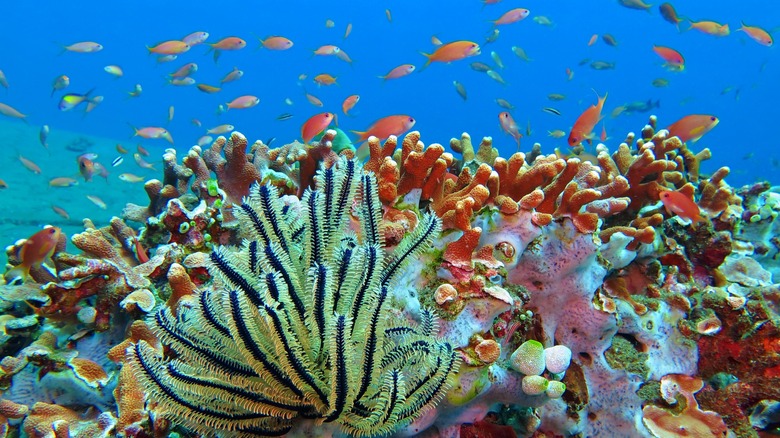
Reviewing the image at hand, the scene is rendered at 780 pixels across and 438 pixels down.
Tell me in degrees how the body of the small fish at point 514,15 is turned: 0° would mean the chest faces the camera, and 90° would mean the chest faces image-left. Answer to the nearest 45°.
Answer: approximately 270°

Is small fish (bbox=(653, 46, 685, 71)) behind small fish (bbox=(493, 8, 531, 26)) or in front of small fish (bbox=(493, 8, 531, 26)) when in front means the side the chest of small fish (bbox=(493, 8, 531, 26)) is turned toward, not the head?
in front

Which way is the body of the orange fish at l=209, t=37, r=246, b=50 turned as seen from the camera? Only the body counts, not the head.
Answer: to the viewer's right

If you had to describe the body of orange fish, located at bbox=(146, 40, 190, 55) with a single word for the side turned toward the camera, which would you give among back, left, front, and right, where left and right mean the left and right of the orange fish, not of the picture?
right

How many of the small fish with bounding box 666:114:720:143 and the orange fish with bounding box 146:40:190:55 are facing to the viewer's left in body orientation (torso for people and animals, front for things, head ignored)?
0

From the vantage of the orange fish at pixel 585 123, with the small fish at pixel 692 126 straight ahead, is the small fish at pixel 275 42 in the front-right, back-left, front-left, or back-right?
back-left

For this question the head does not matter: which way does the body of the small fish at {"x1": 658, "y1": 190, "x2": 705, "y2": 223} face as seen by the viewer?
to the viewer's left

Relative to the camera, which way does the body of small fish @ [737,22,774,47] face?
to the viewer's right

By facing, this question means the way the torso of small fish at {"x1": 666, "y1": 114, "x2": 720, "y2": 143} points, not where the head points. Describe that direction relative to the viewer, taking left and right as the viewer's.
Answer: facing to the right of the viewer

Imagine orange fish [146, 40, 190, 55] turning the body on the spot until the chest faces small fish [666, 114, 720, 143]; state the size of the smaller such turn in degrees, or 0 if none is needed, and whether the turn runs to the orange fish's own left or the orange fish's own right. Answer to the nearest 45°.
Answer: approximately 45° to the orange fish's own right

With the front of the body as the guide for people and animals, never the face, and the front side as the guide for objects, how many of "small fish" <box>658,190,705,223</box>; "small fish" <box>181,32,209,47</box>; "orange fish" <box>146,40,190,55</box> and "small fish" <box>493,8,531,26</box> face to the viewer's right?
3

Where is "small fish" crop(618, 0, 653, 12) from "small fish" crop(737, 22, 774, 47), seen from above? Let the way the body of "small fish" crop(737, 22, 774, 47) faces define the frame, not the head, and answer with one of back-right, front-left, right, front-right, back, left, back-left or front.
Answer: back-left

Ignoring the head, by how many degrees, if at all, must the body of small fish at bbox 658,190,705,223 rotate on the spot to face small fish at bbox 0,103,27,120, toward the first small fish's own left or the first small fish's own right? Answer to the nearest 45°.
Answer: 0° — it already faces it

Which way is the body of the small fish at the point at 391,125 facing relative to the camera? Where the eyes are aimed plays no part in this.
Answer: to the viewer's right

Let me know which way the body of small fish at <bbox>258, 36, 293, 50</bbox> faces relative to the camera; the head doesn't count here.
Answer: to the viewer's right

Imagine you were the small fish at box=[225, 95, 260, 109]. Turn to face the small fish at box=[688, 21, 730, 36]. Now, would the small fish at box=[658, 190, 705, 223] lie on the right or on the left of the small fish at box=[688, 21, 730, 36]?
right
